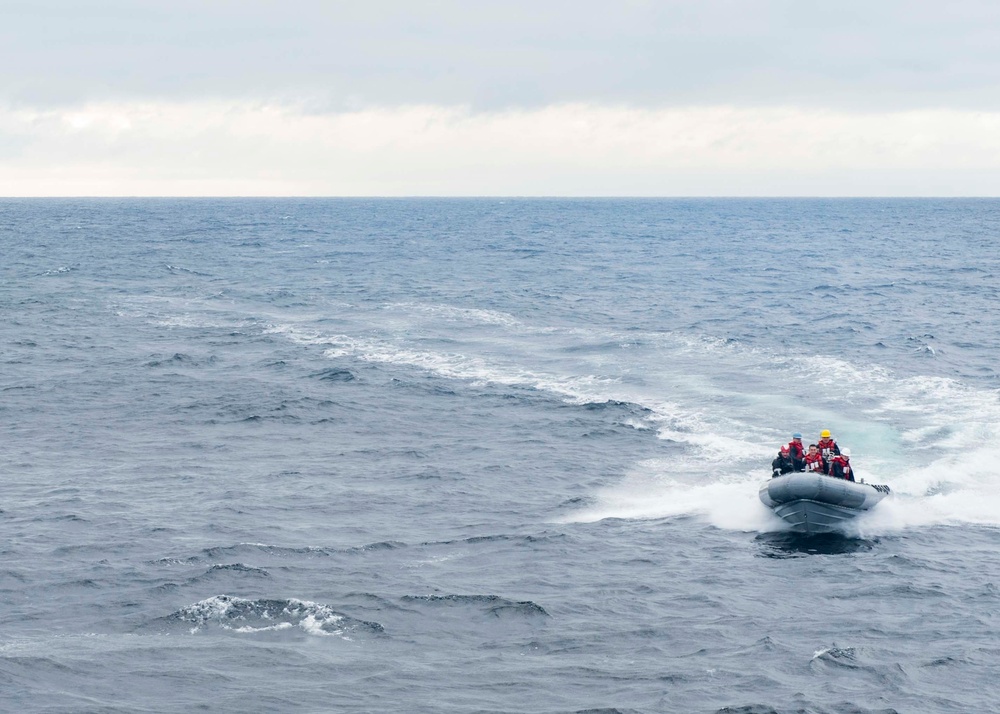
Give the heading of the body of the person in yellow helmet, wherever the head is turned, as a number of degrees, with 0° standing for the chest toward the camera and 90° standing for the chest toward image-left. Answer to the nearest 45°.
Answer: approximately 0°

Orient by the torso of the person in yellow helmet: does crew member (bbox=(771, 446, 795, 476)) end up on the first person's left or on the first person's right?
on the first person's right

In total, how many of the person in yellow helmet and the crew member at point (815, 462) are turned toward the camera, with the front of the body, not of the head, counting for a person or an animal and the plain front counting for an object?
2

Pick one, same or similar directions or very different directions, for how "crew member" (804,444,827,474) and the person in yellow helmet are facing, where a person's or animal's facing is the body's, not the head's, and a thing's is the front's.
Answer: same or similar directions

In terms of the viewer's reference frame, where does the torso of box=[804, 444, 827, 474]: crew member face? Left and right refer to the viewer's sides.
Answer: facing the viewer

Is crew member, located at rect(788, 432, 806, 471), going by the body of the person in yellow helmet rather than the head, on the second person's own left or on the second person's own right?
on the second person's own right
